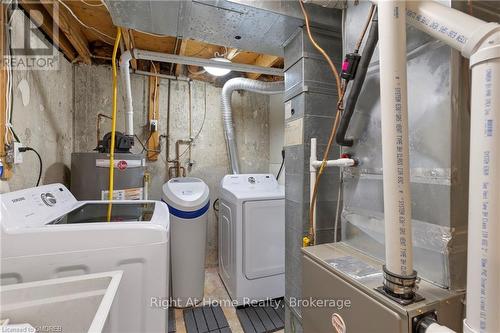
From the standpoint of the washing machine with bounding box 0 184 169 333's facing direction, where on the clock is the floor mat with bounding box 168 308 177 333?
The floor mat is roughly at 10 o'clock from the washing machine.
